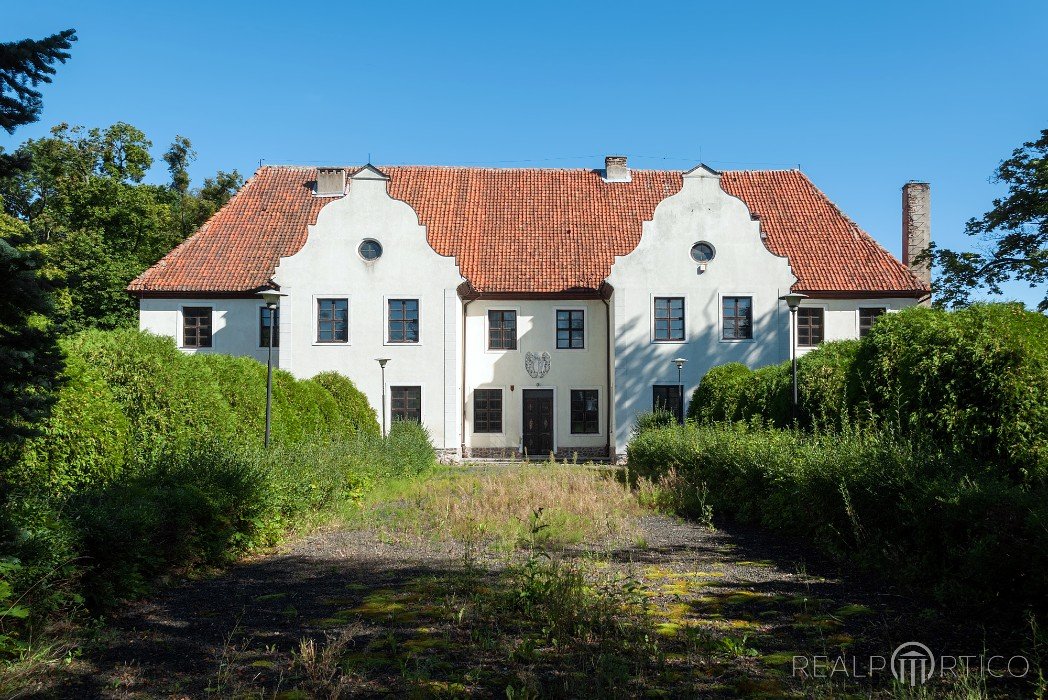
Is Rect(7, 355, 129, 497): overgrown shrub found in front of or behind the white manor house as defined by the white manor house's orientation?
in front

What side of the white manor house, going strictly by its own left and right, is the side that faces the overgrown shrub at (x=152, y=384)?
front

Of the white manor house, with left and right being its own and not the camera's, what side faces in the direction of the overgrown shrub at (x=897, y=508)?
front

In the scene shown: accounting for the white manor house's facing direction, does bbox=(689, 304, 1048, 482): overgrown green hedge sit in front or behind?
in front

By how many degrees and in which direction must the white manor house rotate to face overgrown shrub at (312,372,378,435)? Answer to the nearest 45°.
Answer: approximately 45° to its right

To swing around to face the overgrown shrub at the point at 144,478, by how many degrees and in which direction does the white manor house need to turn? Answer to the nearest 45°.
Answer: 0° — it already faces it

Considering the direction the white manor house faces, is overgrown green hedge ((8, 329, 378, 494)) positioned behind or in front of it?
in front

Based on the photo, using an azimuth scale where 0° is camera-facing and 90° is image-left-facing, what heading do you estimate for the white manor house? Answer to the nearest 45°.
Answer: approximately 0°
